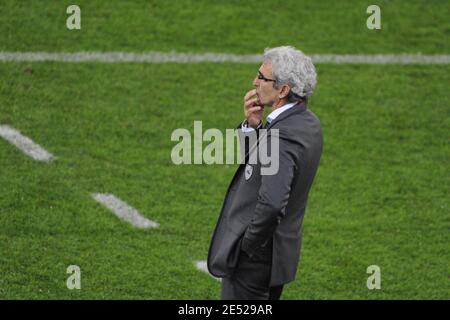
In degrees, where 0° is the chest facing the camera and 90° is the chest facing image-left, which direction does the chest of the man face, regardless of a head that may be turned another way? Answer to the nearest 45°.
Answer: approximately 90°

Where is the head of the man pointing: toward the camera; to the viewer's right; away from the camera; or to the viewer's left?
to the viewer's left
